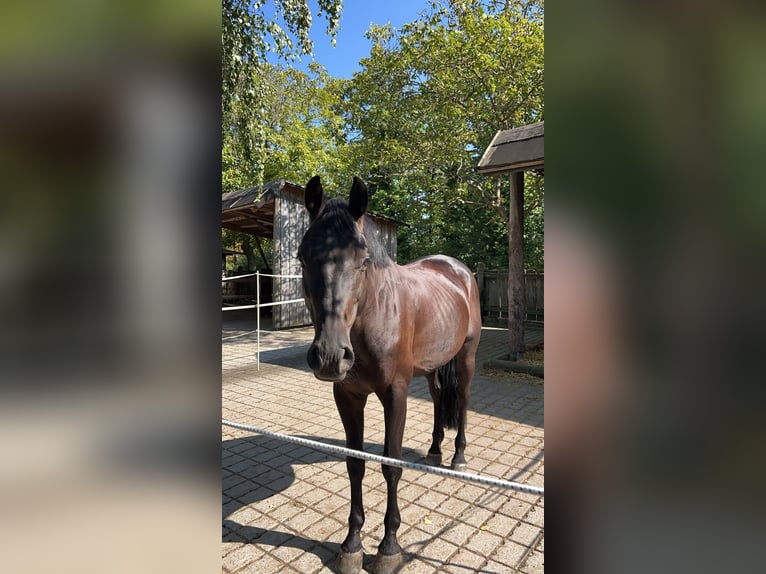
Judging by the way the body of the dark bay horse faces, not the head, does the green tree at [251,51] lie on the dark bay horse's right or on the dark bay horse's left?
on the dark bay horse's right

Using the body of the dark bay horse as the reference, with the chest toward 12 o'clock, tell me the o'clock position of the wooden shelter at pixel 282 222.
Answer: The wooden shelter is roughly at 4 o'clock from the dark bay horse.

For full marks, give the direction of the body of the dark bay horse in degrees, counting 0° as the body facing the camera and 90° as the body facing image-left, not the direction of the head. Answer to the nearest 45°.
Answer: approximately 45°

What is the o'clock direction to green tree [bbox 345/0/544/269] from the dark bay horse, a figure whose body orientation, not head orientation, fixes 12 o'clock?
The green tree is roughly at 5 o'clock from the dark bay horse.

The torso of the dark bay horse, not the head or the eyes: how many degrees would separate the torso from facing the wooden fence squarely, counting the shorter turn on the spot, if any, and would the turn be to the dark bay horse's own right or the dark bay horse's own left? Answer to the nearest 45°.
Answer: approximately 135° to the dark bay horse's own right
